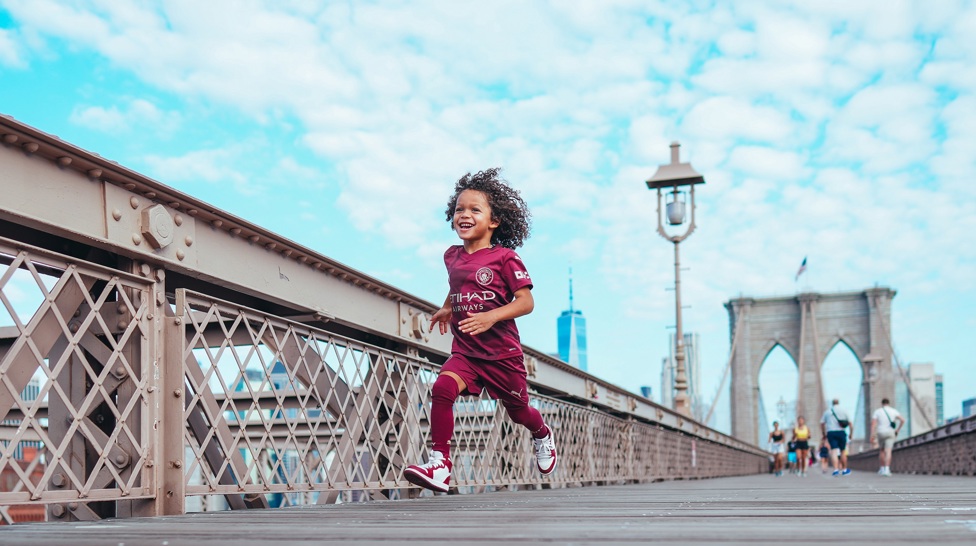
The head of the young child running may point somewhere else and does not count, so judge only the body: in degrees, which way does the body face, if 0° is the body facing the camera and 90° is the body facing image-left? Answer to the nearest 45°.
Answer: approximately 45°

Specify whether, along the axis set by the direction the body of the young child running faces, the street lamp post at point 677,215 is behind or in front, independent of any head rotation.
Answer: behind

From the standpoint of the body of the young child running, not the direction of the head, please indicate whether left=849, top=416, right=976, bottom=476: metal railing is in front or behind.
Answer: behind

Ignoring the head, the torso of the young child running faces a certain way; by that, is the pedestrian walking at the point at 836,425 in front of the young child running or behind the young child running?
behind

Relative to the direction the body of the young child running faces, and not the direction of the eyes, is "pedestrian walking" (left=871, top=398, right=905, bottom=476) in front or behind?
behind

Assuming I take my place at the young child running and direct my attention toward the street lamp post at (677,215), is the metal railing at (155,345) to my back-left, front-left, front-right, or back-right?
back-left
